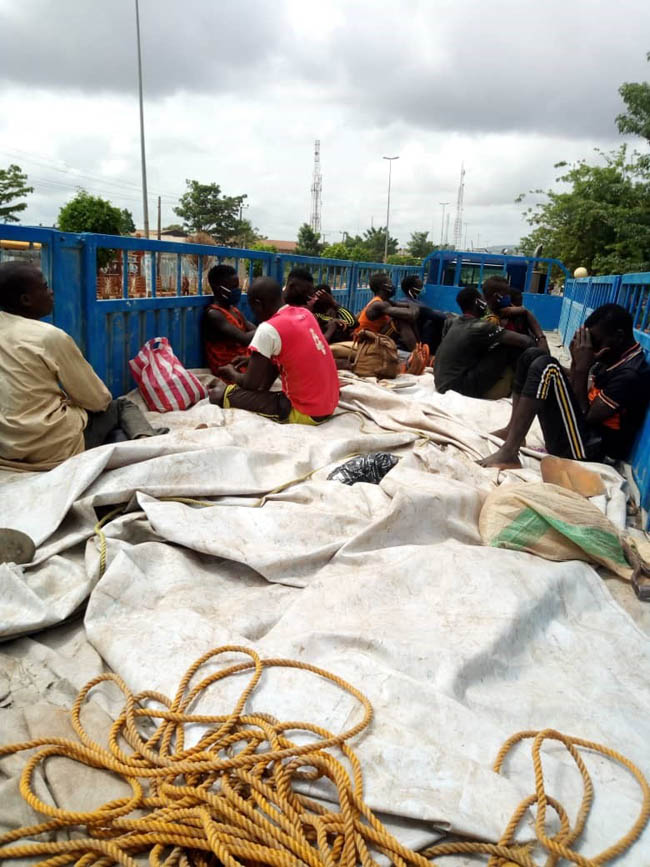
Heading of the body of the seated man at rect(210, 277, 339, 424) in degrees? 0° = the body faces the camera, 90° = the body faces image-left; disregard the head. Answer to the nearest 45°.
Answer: approximately 135°

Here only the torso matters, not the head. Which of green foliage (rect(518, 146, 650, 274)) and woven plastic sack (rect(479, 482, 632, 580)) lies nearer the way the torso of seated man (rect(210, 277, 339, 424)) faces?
the green foliage

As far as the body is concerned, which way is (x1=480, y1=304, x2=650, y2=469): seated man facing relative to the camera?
to the viewer's left

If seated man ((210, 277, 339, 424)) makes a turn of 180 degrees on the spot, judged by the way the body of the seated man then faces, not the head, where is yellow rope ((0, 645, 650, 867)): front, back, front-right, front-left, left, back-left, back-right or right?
front-right

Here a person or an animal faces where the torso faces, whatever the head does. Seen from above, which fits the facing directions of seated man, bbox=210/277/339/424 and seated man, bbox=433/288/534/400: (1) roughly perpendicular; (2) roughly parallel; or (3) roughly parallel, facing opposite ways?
roughly perpendicular

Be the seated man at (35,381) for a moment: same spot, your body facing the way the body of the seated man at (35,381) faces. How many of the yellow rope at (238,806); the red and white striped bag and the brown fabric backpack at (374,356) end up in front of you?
2

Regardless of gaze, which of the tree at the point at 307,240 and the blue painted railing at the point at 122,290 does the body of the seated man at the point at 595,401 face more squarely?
the blue painted railing

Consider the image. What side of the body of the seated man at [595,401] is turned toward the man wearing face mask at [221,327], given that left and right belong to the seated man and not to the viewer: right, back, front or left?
front

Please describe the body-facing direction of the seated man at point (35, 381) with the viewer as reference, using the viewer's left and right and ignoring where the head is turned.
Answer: facing away from the viewer and to the right of the viewer

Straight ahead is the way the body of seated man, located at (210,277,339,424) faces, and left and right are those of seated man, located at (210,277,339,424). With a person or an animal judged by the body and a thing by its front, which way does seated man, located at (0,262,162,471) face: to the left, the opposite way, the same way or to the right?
to the right

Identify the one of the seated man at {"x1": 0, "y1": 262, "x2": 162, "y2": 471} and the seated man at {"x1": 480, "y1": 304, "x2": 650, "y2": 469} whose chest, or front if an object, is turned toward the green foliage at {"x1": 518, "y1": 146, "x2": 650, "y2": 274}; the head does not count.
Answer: the seated man at {"x1": 0, "y1": 262, "x2": 162, "y2": 471}

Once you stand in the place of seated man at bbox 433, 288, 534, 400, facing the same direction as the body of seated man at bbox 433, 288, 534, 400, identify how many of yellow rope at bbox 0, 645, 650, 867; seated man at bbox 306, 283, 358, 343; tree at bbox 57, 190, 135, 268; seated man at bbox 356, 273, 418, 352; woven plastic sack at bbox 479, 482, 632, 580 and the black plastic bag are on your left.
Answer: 3

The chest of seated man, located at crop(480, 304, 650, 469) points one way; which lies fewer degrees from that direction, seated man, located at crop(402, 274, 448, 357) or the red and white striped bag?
the red and white striped bag

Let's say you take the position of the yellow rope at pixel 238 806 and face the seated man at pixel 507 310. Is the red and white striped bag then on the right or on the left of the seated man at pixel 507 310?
left
